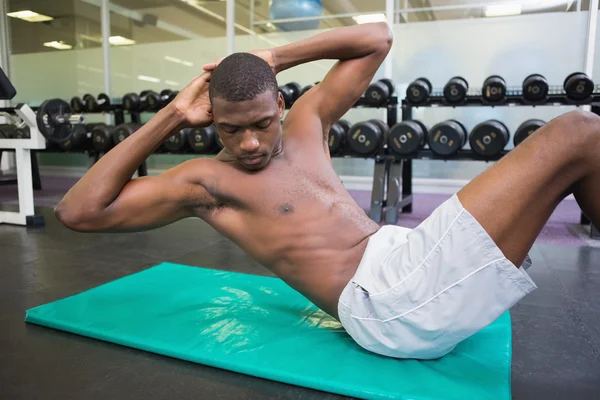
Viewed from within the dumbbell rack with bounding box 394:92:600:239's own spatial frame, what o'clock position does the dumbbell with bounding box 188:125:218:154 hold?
The dumbbell is roughly at 3 o'clock from the dumbbell rack.

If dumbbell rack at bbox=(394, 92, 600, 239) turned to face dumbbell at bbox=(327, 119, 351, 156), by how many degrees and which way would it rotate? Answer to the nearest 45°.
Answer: approximately 90° to its right

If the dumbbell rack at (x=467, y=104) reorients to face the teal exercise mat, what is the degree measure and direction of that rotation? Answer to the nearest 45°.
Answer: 0° — it already faces it

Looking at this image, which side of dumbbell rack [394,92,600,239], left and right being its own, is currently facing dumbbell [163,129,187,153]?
right

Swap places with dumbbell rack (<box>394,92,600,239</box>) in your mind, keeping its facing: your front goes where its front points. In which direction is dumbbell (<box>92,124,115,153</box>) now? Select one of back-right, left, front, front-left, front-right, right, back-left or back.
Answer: right

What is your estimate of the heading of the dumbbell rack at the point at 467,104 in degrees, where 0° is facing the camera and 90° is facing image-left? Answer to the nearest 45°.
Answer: approximately 0°

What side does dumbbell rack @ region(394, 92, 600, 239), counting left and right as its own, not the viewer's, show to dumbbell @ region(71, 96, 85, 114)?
right

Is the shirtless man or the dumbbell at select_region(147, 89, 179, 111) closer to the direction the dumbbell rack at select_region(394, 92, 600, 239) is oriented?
the shirtless man

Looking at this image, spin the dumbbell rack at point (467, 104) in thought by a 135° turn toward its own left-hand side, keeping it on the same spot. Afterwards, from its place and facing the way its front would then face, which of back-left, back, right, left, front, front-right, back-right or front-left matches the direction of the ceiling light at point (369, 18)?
left

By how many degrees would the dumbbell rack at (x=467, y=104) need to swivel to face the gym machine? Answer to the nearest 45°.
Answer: approximately 45° to its right

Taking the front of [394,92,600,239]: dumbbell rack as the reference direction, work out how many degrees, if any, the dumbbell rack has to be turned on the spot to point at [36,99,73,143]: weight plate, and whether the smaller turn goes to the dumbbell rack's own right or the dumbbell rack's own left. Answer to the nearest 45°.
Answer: approximately 45° to the dumbbell rack's own right

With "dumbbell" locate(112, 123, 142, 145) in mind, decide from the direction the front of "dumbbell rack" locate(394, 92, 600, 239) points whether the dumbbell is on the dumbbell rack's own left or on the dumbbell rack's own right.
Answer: on the dumbbell rack's own right

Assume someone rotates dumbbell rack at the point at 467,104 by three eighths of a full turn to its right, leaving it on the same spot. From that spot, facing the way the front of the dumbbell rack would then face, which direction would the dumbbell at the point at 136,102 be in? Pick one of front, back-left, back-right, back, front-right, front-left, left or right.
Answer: front-left

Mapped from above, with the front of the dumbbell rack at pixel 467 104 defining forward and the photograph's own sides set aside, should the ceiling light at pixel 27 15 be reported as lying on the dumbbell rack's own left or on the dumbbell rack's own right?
on the dumbbell rack's own right

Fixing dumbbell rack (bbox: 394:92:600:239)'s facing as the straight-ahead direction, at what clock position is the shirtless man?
The shirtless man is roughly at 12 o'clock from the dumbbell rack.

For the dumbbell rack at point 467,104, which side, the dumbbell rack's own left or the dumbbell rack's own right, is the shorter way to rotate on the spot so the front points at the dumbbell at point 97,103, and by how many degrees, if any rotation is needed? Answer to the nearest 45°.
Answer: approximately 90° to the dumbbell rack's own right

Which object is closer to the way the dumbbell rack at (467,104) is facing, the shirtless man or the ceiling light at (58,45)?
the shirtless man
